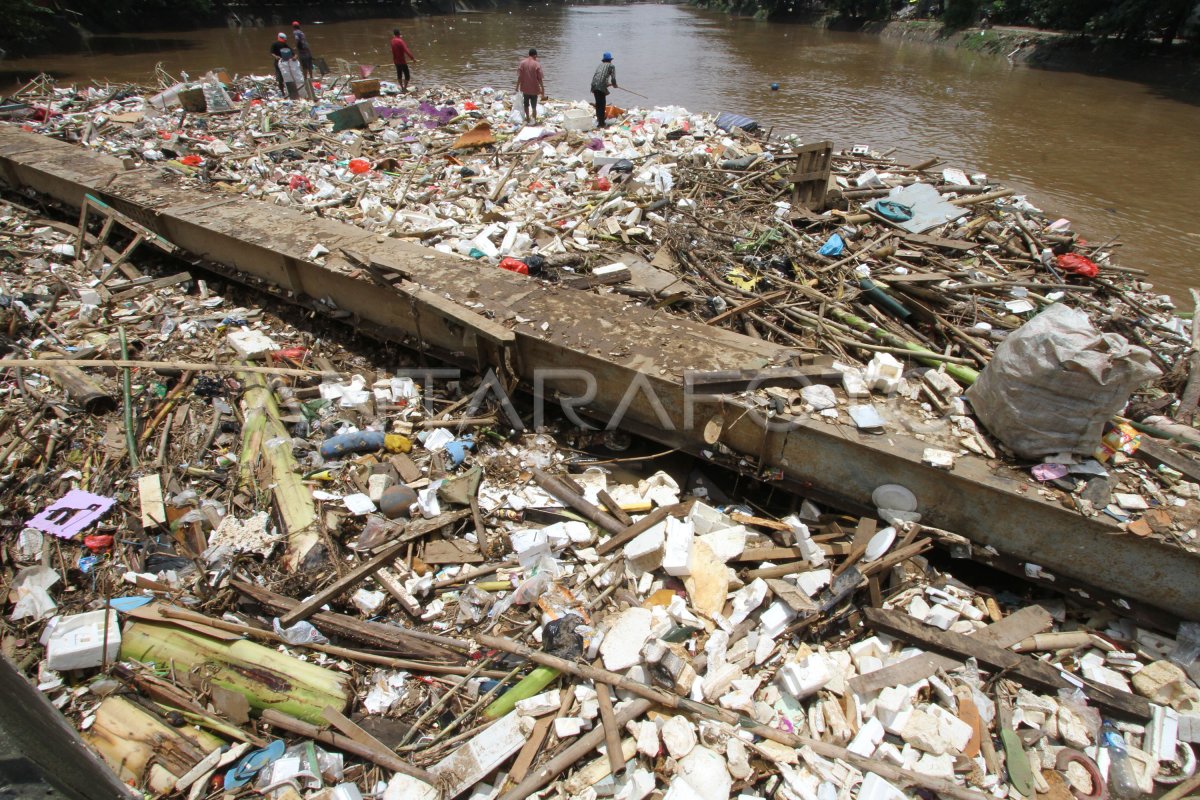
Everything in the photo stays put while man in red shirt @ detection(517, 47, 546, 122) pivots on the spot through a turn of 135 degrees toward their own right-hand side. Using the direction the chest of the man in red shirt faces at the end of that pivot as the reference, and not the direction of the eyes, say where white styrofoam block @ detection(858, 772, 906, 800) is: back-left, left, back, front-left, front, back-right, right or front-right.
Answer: front-right

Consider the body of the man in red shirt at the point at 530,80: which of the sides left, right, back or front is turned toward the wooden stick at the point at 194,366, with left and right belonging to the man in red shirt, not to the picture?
back

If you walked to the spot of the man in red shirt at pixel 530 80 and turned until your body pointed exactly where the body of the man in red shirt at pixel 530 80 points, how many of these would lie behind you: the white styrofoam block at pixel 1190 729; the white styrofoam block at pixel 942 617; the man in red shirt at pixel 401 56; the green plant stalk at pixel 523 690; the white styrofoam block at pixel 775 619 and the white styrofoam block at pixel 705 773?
5

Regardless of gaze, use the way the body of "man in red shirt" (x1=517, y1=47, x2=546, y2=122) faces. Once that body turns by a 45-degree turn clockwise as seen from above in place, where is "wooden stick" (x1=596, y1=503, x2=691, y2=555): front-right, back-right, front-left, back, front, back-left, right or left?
back-right

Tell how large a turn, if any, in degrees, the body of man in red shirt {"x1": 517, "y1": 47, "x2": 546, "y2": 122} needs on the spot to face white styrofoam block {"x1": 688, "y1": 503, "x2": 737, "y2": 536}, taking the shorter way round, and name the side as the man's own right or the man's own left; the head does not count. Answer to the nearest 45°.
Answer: approximately 180°

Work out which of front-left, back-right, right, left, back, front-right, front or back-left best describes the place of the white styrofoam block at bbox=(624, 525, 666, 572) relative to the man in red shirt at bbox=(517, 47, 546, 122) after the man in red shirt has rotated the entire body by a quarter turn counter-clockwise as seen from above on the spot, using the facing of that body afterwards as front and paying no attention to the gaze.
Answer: left

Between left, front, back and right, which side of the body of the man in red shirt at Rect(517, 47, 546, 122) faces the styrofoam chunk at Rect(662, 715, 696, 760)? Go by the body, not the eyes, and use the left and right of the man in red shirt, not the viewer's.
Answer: back

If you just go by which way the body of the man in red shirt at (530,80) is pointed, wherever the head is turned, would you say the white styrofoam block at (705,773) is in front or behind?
behind

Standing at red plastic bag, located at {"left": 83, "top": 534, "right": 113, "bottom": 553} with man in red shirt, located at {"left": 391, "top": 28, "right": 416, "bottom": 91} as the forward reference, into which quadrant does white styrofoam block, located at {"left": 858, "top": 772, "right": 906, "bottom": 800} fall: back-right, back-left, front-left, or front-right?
back-right

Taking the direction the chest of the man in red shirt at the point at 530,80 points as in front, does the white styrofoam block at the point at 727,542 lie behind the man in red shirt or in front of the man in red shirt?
behind

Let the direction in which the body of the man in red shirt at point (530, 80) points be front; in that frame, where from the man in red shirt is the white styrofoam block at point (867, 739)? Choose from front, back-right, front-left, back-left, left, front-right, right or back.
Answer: back

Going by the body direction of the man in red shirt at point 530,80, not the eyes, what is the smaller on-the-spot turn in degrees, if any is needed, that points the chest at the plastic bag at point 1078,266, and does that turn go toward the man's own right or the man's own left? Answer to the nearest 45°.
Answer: approximately 135° to the man's own right

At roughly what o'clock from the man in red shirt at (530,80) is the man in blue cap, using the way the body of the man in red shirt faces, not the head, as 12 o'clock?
The man in blue cap is roughly at 4 o'clock from the man in red shirt.

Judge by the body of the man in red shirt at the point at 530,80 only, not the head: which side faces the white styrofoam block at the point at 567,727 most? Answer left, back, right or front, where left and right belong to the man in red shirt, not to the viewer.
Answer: back

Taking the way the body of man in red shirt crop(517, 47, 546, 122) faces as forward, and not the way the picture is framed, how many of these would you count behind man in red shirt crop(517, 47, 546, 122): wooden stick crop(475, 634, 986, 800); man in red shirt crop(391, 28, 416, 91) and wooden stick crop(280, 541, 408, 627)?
2

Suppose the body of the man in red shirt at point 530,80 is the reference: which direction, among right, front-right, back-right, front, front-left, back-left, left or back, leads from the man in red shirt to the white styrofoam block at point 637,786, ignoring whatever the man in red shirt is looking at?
back

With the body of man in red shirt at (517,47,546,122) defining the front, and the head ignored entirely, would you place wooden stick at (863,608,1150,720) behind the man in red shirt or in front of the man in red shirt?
behind

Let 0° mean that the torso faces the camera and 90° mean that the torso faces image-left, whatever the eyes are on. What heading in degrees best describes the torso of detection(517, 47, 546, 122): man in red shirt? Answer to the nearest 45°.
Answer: approximately 180°
